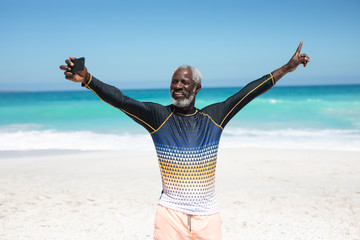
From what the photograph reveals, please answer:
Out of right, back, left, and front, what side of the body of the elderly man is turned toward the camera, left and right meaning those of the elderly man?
front
